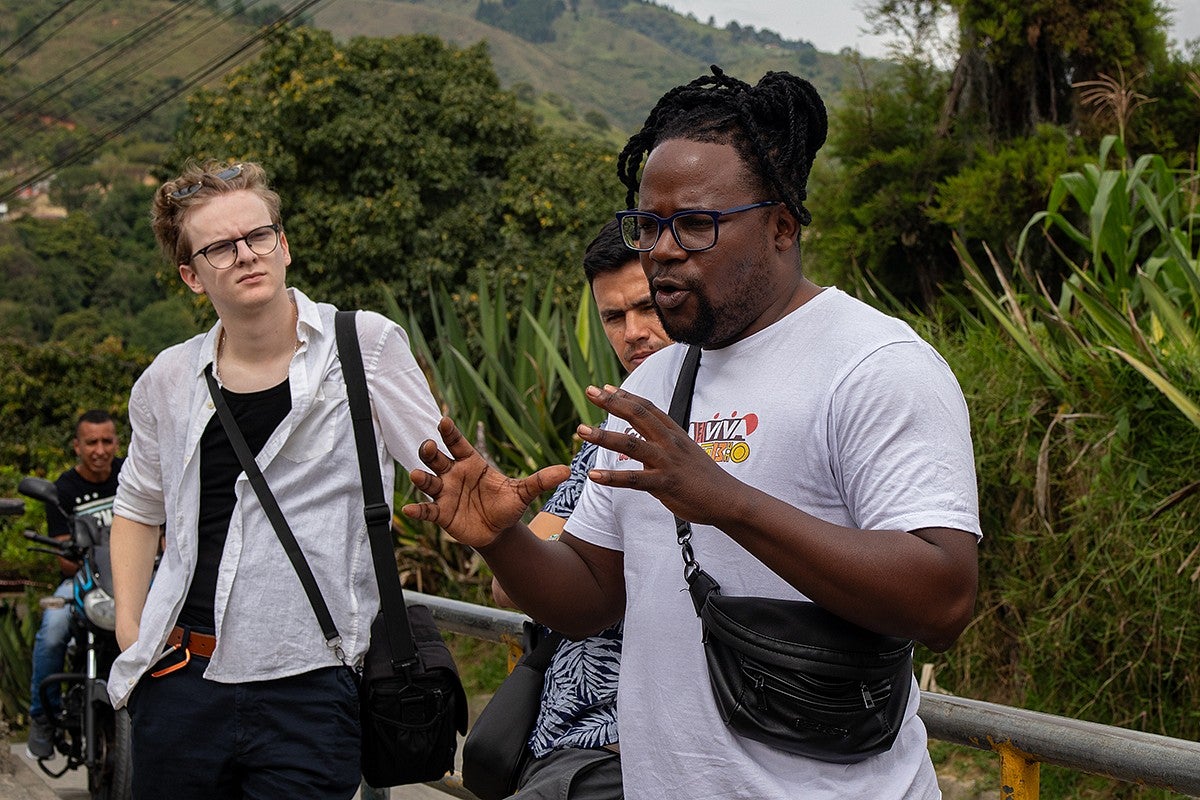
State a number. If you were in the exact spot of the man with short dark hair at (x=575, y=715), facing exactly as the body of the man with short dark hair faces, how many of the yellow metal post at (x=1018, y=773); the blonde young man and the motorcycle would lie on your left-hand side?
1

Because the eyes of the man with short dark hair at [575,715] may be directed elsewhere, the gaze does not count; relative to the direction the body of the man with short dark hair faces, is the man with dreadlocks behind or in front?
in front

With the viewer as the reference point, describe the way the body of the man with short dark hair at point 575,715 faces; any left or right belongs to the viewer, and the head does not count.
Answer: facing the viewer

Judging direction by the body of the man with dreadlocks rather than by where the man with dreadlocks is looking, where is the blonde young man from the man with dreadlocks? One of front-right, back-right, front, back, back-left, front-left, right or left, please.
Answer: right

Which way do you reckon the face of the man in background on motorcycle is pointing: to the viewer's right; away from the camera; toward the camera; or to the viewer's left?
toward the camera

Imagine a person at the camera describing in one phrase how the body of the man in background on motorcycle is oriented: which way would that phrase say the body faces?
toward the camera

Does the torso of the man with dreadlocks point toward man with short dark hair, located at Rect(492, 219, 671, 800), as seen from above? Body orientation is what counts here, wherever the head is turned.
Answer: no

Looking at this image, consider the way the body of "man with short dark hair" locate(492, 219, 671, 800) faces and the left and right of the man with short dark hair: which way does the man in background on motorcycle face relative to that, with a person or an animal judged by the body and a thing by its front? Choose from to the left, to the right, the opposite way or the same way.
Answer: the same way

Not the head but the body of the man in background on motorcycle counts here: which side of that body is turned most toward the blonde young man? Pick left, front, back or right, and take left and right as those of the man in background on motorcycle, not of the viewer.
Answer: front

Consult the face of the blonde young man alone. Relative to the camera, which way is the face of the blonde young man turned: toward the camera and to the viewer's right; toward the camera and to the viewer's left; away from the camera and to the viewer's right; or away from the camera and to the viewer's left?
toward the camera and to the viewer's right

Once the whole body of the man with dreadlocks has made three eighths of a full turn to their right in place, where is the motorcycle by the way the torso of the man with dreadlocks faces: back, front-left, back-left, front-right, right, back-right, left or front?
front-left

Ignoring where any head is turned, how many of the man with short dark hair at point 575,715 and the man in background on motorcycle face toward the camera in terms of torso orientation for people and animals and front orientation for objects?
2

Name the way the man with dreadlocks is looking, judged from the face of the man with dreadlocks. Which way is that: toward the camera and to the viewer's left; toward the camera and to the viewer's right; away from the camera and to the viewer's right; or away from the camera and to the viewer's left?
toward the camera and to the viewer's left

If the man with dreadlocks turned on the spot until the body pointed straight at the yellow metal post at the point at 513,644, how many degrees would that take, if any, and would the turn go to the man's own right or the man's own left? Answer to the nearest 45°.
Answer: approximately 135° to the man's own right

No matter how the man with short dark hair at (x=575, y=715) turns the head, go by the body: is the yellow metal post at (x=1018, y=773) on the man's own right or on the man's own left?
on the man's own left

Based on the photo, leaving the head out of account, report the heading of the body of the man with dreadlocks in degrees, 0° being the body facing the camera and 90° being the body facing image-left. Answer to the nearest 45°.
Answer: approximately 45°
